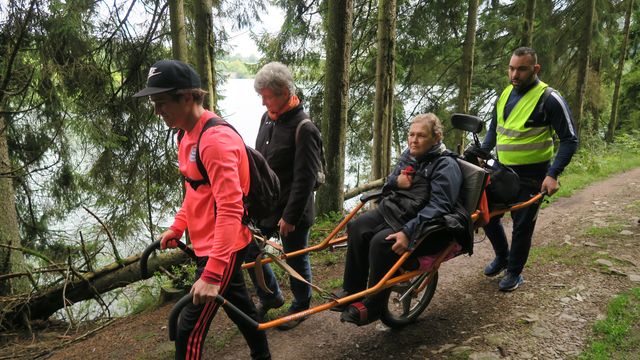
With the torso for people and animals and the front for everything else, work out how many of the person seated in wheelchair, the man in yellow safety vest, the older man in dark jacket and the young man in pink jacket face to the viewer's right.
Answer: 0

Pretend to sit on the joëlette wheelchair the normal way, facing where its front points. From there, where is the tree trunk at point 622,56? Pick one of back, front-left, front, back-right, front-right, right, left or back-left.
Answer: back

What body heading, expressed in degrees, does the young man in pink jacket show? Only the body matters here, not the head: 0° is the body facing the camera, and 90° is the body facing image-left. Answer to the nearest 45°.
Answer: approximately 90°

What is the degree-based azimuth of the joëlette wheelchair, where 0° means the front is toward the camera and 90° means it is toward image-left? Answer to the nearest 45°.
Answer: approximately 45°

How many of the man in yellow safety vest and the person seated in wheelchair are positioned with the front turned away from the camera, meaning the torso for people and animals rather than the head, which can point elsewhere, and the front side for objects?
0

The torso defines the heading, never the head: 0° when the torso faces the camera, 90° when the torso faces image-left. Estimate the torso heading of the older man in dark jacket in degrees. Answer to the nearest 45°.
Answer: approximately 45°

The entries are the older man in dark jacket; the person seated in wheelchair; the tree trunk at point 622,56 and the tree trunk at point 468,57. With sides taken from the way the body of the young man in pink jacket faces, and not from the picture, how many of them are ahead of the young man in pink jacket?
0

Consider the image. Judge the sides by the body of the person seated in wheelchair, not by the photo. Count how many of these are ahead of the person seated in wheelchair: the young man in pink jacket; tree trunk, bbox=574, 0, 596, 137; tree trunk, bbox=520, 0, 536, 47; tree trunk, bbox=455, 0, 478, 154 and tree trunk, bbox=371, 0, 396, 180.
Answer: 1

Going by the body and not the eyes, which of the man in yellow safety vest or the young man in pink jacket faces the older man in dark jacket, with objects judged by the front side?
the man in yellow safety vest

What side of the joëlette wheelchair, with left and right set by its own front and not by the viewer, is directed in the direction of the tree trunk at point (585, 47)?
back

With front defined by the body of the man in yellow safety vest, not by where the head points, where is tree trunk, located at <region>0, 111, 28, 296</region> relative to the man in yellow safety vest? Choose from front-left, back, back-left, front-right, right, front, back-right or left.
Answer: front-right

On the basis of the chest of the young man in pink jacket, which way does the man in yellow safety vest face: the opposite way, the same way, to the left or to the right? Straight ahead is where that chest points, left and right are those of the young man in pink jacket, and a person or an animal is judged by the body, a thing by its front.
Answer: the same way

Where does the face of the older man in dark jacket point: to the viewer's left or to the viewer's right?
to the viewer's left

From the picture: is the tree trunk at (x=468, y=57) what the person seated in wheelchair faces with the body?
no

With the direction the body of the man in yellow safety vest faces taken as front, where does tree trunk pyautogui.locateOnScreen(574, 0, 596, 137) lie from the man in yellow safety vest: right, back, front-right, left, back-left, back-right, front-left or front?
back-right

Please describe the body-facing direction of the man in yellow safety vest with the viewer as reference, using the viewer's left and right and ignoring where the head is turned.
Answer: facing the viewer and to the left of the viewer

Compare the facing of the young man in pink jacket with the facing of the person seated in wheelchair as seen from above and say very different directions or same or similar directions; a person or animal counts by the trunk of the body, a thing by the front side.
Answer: same or similar directions

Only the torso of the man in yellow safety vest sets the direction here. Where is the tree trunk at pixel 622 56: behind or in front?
behind

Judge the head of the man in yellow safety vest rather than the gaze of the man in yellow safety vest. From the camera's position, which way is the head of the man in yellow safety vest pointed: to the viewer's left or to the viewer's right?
to the viewer's left

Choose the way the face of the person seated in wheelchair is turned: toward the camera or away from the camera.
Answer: toward the camera

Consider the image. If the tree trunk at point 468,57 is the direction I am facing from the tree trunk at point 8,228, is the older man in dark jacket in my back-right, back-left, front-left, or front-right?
front-right

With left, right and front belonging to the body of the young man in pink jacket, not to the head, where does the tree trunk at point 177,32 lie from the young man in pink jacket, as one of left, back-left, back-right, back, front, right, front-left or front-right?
right
